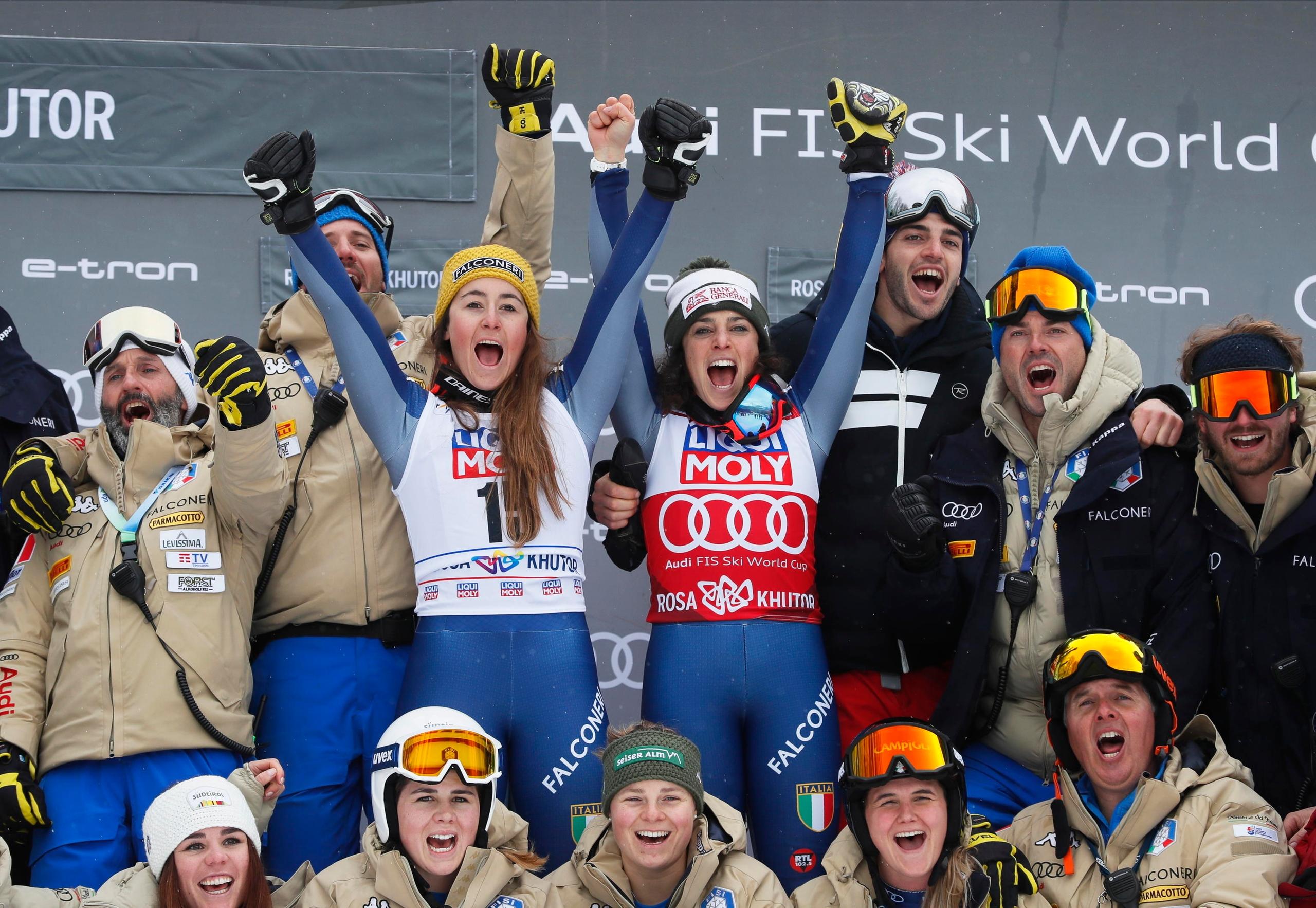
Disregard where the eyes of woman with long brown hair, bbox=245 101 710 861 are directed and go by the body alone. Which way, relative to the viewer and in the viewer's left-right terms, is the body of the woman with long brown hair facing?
facing the viewer

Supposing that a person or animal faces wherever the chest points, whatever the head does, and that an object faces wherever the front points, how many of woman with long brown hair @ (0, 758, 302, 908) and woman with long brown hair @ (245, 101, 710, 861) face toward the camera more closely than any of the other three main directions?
2

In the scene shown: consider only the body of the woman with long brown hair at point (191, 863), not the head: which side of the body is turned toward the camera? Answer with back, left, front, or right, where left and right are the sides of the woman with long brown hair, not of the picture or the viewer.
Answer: front

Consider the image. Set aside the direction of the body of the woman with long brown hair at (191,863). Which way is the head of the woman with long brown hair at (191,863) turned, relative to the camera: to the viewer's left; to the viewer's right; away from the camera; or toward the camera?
toward the camera

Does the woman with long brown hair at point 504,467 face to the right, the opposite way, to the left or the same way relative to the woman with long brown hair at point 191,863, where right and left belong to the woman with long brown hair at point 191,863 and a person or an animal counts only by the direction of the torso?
the same way

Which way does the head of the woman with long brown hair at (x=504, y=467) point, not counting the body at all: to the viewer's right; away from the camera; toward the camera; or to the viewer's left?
toward the camera
